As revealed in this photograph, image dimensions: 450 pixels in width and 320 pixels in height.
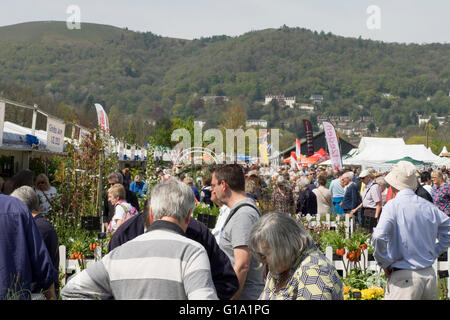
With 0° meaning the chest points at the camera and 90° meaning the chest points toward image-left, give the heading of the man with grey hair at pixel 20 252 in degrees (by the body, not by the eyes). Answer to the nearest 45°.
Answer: approximately 225°

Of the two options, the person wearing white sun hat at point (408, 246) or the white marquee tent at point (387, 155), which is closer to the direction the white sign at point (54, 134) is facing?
the person wearing white sun hat

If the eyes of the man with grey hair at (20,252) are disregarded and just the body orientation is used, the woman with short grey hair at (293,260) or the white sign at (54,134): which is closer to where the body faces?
the white sign

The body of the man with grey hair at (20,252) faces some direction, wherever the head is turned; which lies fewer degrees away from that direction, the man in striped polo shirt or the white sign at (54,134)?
the white sign

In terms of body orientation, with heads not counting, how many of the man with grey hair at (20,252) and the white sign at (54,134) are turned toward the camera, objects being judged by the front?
1

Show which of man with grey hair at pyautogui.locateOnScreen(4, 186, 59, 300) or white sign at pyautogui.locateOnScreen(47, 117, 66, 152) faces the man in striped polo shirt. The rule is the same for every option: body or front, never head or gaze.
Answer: the white sign

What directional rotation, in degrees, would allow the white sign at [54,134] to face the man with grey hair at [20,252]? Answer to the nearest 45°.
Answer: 0° — it already faces them

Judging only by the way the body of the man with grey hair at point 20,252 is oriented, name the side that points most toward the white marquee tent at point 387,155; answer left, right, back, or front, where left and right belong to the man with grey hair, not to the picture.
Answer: front

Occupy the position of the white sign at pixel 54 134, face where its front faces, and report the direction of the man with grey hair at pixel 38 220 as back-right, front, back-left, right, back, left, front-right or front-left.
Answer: front

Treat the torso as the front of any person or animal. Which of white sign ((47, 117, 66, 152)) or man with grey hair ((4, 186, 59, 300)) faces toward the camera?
the white sign

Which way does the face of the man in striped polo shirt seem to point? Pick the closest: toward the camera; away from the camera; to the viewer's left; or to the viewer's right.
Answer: away from the camera
